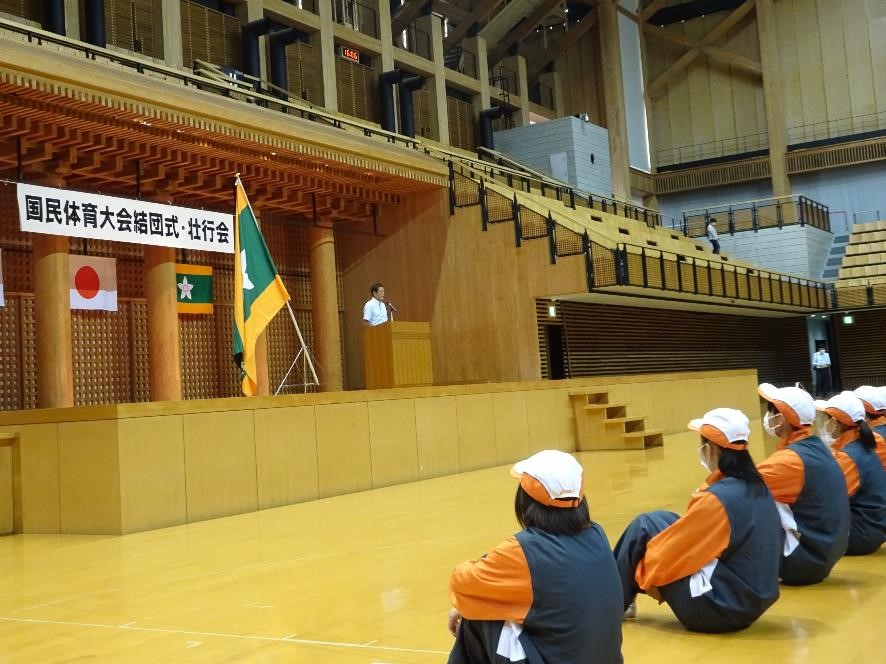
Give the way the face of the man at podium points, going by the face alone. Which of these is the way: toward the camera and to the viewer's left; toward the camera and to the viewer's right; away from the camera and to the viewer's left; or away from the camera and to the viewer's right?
toward the camera and to the viewer's right

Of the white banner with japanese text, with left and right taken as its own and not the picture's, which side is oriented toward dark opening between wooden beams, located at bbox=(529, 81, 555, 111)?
left

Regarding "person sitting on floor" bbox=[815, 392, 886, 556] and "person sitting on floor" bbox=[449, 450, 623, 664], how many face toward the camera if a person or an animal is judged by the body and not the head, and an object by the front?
0

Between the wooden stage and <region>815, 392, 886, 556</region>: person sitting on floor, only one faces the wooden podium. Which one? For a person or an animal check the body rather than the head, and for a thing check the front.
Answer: the person sitting on floor

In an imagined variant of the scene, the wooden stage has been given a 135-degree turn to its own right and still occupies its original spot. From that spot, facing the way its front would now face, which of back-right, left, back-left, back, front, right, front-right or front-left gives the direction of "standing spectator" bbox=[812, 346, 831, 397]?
back-right

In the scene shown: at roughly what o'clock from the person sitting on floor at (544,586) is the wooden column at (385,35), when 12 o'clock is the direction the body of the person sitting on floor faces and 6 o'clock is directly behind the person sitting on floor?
The wooden column is roughly at 1 o'clock from the person sitting on floor.

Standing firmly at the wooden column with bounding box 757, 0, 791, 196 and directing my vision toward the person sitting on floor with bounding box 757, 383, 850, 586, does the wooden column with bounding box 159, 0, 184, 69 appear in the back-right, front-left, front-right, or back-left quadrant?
front-right

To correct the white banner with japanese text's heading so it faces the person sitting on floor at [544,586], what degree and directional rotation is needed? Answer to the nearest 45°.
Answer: approximately 45° to its right

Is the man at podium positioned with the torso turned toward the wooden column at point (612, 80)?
no

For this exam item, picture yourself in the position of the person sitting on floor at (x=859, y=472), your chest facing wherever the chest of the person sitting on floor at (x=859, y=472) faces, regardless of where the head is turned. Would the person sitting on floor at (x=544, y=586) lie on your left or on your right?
on your left

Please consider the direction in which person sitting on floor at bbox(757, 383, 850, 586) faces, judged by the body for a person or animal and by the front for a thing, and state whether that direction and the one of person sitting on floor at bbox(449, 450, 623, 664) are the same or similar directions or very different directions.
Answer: same or similar directions

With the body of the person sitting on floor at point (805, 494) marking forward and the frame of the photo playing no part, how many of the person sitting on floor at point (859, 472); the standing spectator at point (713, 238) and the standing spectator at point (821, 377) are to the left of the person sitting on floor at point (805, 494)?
0

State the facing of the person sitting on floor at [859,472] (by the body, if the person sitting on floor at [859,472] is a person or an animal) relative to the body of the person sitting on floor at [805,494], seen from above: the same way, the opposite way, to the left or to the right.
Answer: the same way

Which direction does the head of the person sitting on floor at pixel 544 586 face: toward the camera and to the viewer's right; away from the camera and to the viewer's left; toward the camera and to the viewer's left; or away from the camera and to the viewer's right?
away from the camera and to the viewer's left

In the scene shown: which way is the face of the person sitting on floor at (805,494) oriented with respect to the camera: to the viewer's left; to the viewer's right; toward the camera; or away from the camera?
to the viewer's left

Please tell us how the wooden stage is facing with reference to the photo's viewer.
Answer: facing the viewer and to the right of the viewer

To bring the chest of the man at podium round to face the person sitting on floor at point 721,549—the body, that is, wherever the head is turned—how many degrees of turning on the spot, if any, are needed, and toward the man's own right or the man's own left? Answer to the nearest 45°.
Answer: approximately 45° to the man's own right

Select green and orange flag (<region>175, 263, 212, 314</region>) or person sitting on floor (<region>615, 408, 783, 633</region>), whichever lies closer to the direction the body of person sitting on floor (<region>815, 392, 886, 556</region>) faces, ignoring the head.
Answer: the green and orange flag

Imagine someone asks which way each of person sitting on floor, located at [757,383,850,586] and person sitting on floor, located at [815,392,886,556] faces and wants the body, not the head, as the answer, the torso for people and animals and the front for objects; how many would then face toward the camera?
0

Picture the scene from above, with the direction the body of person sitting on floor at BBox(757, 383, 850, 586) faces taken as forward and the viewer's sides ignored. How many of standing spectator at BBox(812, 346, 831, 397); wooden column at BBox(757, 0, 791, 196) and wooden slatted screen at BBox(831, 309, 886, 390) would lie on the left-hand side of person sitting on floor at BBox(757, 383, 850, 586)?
0

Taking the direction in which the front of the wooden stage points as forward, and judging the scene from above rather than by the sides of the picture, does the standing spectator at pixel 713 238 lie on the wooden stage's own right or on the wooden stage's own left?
on the wooden stage's own left

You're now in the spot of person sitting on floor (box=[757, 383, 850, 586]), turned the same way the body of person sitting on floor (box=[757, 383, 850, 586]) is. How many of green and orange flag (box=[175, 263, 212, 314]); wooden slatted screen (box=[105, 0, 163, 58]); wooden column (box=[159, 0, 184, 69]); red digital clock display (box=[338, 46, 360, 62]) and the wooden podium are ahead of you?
5

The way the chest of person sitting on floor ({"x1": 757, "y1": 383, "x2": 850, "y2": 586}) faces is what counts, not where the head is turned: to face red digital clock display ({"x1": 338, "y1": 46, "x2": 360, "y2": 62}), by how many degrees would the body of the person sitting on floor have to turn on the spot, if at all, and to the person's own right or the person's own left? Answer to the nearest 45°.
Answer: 0° — they already face it
